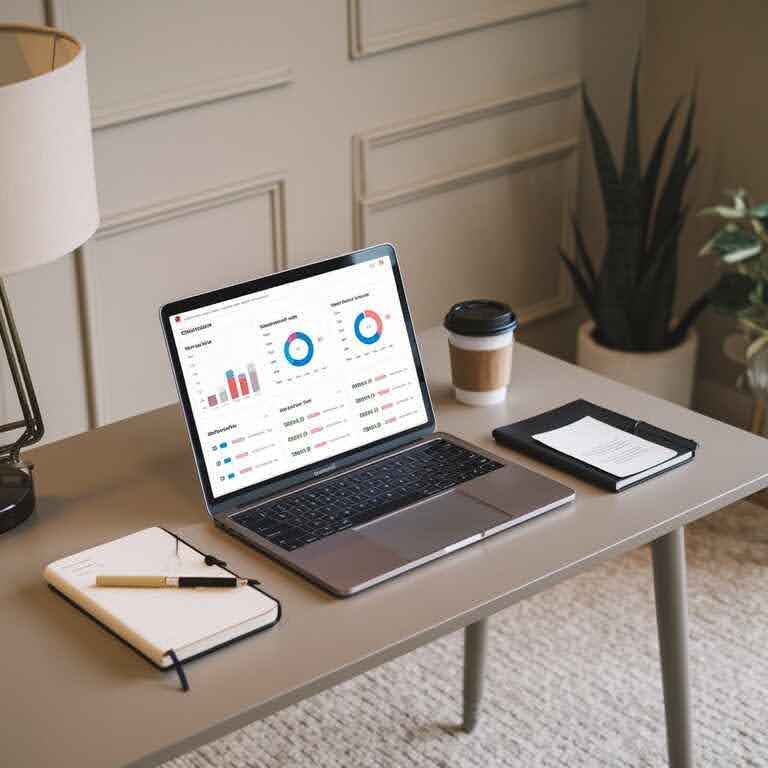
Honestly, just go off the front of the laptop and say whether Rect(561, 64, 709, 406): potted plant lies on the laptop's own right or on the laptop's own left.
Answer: on the laptop's own left

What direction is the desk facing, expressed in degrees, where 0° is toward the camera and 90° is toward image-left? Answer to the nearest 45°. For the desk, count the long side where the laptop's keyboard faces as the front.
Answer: approximately 315°

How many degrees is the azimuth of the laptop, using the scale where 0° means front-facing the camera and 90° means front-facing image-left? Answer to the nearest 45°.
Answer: approximately 315°

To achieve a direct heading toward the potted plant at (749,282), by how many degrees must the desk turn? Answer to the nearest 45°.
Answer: approximately 90° to its left

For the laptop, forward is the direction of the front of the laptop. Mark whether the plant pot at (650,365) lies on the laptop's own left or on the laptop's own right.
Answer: on the laptop's own left

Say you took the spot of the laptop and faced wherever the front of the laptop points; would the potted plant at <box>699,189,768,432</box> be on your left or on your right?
on your left
